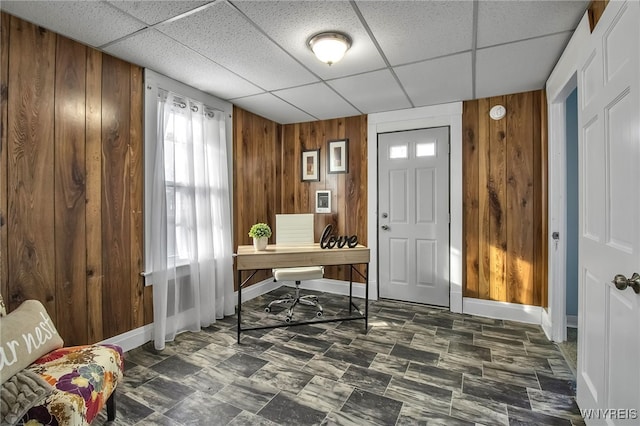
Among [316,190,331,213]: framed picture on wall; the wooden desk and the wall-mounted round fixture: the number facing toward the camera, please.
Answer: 2

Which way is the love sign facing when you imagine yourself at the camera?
facing the viewer

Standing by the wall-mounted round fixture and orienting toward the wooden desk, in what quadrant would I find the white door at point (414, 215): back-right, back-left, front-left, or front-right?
front-right

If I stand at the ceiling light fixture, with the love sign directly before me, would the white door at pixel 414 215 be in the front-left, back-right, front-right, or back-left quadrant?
front-right

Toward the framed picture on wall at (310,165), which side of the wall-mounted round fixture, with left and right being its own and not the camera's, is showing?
right

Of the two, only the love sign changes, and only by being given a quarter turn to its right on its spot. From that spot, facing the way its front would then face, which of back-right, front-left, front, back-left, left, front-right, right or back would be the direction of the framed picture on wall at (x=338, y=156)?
right

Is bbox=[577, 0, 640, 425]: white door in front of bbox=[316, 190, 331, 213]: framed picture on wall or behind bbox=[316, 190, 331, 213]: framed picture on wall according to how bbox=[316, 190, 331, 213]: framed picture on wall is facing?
in front

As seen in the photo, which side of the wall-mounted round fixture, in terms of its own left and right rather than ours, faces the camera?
front

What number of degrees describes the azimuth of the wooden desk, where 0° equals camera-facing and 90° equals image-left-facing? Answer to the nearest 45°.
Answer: approximately 180°

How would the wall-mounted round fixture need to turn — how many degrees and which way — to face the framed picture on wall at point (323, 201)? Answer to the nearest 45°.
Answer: approximately 90° to its right

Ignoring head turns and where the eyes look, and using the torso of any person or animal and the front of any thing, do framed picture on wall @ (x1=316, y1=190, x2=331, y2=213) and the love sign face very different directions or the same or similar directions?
same or similar directions
